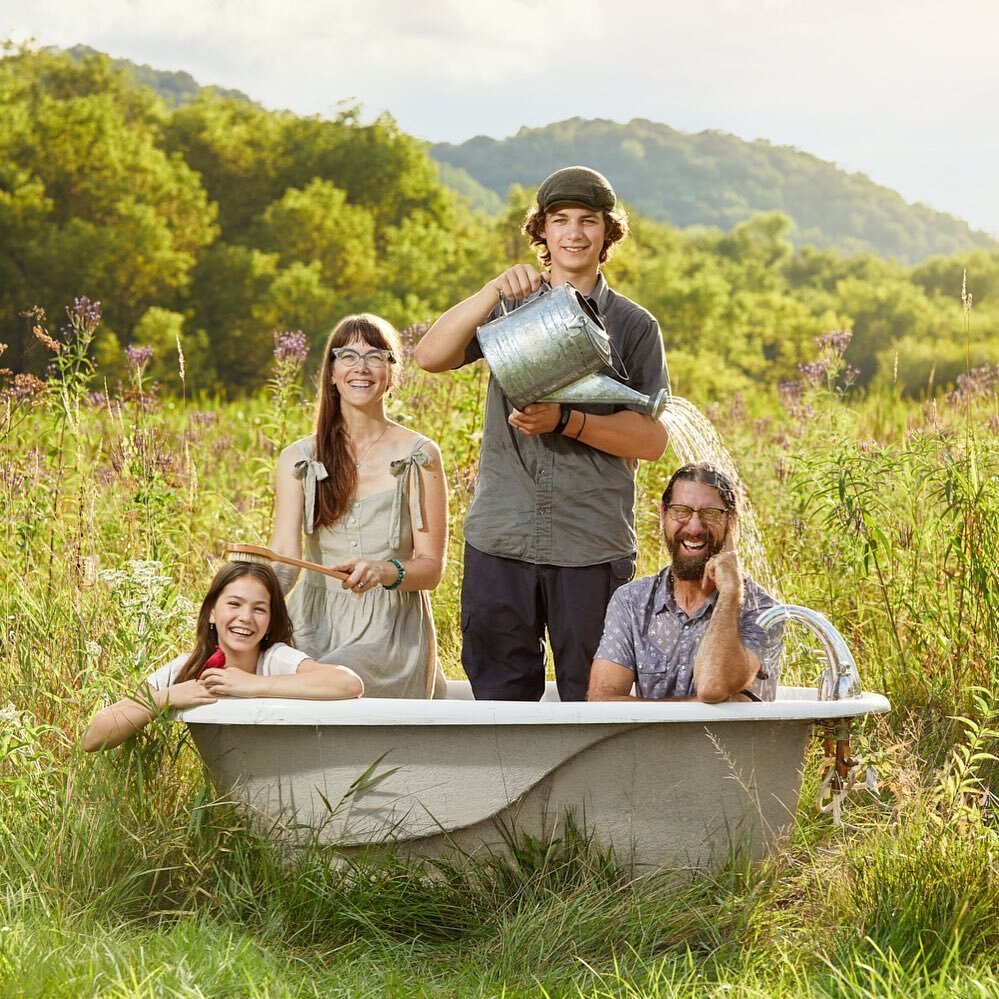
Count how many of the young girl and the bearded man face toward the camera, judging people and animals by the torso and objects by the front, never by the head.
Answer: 2

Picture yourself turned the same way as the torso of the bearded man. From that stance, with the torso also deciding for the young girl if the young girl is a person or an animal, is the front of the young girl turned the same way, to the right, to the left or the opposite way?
the same way

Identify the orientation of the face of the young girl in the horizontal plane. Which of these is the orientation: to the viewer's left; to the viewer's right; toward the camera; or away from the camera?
toward the camera

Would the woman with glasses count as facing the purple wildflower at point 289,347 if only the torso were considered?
no

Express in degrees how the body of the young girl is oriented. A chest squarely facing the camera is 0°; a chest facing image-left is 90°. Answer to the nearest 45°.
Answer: approximately 0°

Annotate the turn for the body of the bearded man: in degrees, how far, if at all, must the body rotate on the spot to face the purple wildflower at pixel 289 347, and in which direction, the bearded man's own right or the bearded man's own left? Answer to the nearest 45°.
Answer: approximately 135° to the bearded man's own right

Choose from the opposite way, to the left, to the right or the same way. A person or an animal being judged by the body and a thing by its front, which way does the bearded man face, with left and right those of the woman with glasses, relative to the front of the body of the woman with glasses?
the same way

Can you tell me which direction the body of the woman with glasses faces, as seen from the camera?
toward the camera

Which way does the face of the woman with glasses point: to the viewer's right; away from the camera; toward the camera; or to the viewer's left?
toward the camera

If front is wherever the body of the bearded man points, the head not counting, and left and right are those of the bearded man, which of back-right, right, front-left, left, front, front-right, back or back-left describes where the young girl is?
right

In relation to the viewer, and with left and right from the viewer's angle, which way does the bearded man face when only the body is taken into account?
facing the viewer

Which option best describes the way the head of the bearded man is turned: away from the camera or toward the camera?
toward the camera
